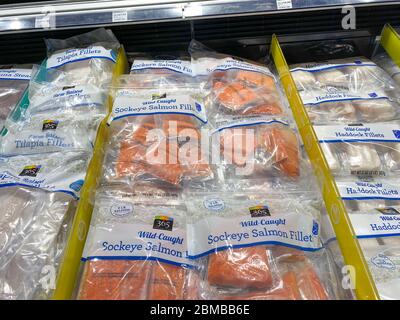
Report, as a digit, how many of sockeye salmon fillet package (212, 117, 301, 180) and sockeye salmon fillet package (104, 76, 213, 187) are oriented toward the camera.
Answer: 2

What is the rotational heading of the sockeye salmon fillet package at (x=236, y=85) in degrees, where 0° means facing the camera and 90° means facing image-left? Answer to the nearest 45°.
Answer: approximately 0°

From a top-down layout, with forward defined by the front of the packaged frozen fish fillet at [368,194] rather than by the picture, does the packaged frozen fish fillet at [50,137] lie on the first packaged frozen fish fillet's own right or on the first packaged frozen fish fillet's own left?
on the first packaged frozen fish fillet's own right

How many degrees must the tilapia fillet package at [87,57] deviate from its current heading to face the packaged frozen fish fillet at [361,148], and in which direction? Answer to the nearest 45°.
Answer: approximately 45° to its left

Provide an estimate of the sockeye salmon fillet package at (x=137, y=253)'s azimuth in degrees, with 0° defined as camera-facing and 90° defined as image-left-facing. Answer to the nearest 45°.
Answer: approximately 0°

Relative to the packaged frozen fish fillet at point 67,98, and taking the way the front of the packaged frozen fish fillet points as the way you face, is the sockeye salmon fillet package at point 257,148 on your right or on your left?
on your left

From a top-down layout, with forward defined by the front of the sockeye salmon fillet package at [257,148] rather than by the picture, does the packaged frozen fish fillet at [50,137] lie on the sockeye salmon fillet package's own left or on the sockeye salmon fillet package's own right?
on the sockeye salmon fillet package's own right

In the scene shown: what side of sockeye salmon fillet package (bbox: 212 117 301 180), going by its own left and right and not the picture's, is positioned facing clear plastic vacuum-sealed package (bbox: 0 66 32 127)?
right
